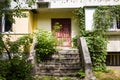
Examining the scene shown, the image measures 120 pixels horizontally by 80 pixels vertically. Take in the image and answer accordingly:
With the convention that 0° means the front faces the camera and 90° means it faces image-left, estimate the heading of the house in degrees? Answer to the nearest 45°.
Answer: approximately 0°

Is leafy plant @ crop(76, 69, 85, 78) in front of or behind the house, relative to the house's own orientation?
in front

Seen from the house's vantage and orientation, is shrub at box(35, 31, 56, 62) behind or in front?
in front

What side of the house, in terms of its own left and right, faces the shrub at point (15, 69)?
front
